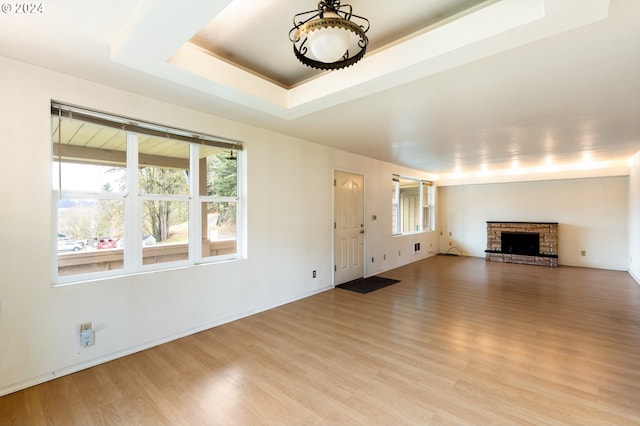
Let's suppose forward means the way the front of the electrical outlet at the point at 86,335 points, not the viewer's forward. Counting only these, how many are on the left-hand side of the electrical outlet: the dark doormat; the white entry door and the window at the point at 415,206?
3

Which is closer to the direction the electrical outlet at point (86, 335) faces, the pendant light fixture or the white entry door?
the pendant light fixture

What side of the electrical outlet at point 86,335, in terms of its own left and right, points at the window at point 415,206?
left

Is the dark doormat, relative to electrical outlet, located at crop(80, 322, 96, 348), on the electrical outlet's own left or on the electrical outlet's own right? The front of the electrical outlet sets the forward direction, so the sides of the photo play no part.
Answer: on the electrical outlet's own left

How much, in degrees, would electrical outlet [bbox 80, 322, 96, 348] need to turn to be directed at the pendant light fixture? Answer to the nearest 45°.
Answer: approximately 45° to its left

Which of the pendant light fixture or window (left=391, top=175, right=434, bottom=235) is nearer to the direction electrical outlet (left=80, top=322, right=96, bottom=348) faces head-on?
the pendant light fixture

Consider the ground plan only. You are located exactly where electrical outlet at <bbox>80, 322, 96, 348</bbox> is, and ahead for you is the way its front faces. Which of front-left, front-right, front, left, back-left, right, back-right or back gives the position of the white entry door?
left

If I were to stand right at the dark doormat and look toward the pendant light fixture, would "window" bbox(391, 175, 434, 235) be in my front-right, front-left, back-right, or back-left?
back-left
